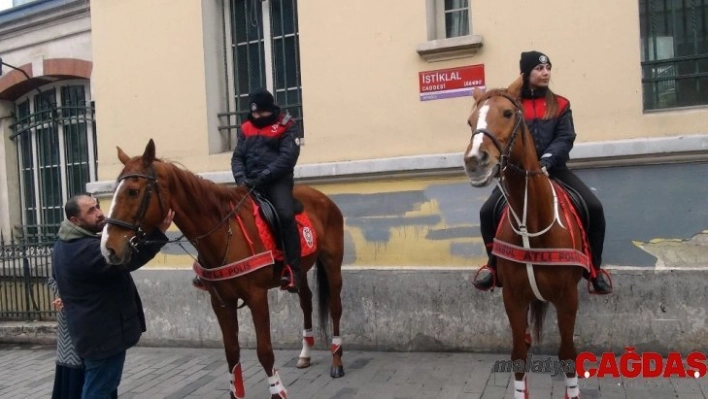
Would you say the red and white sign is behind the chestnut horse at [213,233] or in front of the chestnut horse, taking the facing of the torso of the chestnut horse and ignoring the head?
behind

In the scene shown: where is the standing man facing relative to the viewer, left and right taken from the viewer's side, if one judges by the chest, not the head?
facing away from the viewer and to the right of the viewer

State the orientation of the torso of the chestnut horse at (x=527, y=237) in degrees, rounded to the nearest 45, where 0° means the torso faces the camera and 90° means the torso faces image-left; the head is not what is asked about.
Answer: approximately 0°

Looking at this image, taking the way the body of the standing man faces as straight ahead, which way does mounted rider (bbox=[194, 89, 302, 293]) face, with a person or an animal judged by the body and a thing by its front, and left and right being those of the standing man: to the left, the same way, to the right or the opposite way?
the opposite way

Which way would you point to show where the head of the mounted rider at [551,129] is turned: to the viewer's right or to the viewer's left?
to the viewer's right

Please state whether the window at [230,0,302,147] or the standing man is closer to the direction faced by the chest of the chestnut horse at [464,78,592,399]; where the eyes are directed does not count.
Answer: the standing man

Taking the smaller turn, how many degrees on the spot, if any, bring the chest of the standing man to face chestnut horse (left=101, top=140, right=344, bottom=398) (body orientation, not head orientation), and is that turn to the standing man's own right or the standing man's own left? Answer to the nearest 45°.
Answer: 0° — they already face it

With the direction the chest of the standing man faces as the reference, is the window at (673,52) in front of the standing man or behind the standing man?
in front

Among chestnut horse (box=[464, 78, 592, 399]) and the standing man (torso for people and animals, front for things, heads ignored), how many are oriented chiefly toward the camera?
1

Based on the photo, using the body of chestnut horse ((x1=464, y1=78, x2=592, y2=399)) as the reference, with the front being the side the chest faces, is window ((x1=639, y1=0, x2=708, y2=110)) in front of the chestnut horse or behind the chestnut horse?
behind

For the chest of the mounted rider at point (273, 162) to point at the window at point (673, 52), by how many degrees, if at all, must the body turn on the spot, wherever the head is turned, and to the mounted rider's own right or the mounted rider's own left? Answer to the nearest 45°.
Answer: approximately 135° to the mounted rider's own left

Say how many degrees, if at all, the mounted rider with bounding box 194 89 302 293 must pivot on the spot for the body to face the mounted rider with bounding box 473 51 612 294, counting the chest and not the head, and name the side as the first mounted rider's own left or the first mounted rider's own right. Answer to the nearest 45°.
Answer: approximately 90° to the first mounted rider's own left

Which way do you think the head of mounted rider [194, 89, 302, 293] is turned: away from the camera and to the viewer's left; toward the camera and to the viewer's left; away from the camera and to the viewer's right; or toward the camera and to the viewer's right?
toward the camera and to the viewer's left

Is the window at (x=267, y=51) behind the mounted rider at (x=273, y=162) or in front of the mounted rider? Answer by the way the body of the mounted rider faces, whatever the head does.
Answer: behind
